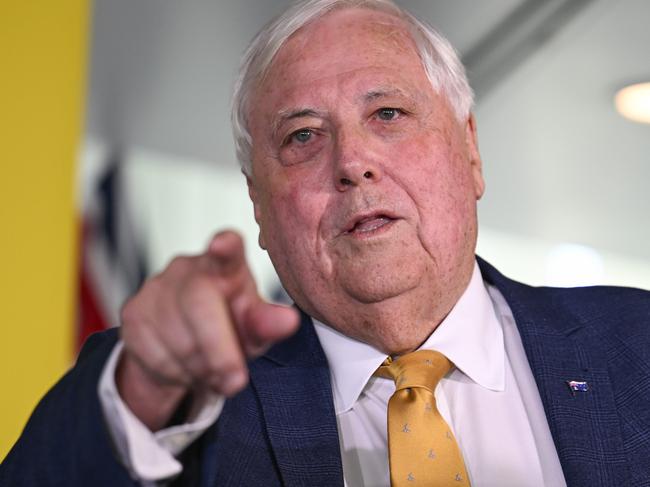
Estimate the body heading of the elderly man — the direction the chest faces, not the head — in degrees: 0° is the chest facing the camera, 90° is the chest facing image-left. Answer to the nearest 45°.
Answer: approximately 0°

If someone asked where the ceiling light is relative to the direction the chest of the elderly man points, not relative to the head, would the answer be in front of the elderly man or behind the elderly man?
behind
